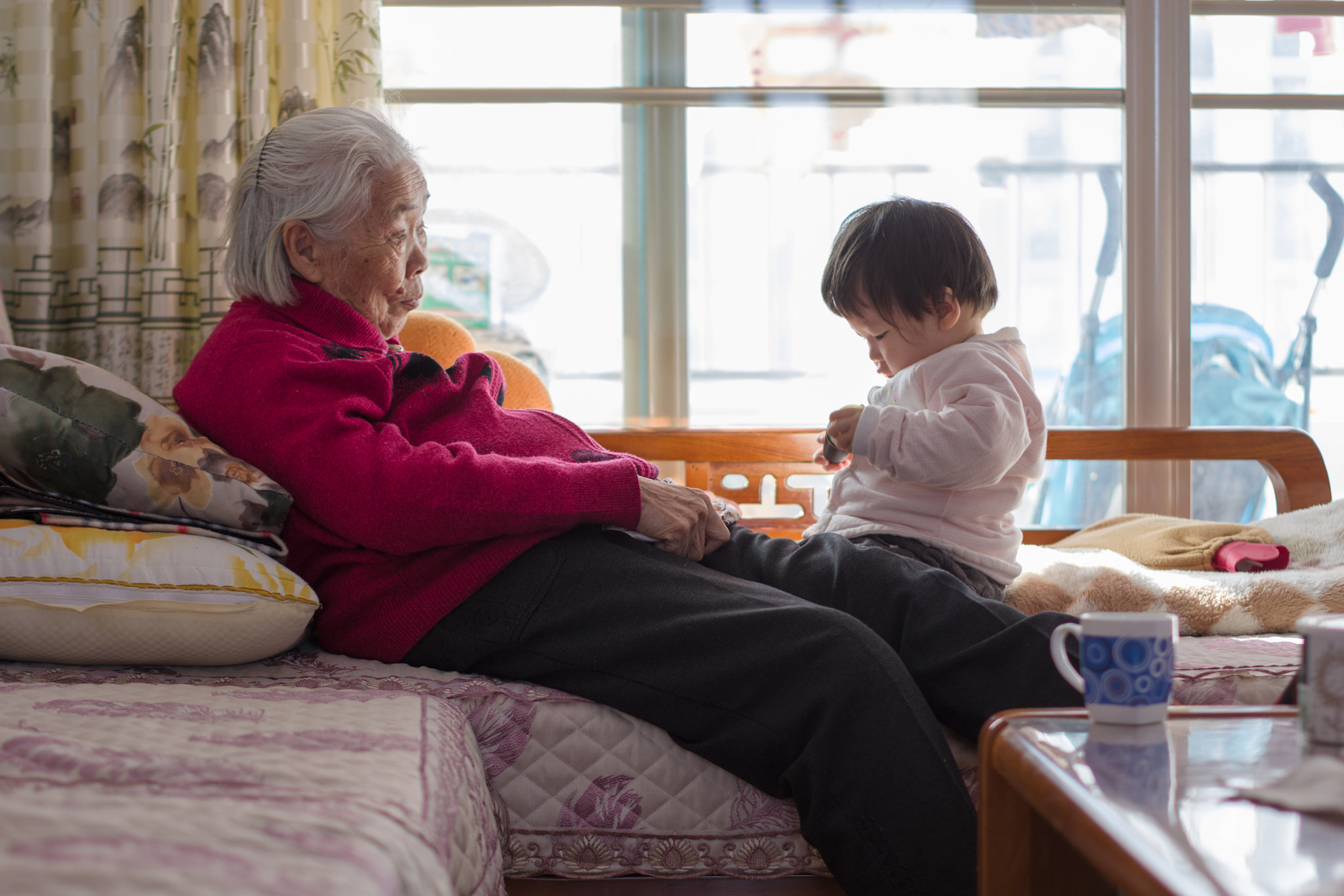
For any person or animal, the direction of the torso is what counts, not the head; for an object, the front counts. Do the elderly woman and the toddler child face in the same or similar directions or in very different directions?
very different directions

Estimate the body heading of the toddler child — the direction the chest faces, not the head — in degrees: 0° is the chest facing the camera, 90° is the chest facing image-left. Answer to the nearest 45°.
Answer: approximately 90°

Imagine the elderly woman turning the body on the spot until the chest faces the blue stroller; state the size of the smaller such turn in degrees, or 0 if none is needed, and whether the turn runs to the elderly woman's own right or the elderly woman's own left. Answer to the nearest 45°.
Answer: approximately 45° to the elderly woman's own left

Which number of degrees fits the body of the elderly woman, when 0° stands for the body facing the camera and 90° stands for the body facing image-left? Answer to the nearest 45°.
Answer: approximately 270°

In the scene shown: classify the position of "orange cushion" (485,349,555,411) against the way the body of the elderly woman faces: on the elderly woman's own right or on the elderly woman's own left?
on the elderly woman's own left

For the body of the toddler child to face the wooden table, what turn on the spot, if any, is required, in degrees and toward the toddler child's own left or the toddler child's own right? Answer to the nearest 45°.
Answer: approximately 90° to the toddler child's own left

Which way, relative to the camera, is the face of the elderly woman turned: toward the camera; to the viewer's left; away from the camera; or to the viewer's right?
to the viewer's right
